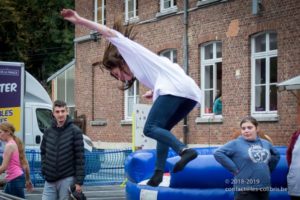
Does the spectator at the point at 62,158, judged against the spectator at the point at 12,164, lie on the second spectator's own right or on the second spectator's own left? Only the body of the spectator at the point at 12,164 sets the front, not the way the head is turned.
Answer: on the second spectator's own left

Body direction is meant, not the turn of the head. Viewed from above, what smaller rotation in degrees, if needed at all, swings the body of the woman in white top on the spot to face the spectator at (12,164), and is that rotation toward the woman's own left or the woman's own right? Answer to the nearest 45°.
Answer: approximately 45° to the woman's own right

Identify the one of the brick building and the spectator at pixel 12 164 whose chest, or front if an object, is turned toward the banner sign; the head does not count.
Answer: the brick building

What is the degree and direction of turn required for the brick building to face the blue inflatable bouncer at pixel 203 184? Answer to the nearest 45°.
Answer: approximately 45° to its left

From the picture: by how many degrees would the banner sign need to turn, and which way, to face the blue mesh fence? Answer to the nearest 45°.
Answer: approximately 45° to its left
